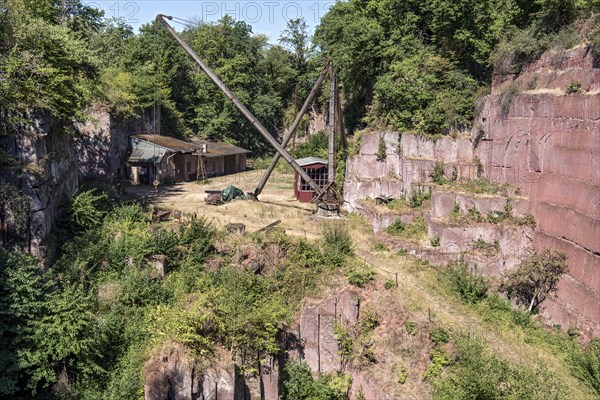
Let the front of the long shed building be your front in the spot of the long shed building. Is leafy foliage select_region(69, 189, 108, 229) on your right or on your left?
on your right

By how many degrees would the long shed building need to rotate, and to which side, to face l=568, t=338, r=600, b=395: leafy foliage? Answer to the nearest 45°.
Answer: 0° — it already faces it

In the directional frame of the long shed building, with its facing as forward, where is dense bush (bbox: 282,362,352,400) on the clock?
The dense bush is roughly at 1 o'clock from the long shed building.

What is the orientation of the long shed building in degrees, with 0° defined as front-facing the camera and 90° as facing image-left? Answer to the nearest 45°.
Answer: approximately 315°

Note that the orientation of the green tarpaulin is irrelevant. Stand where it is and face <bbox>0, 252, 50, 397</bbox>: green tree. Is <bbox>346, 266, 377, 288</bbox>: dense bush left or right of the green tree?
left

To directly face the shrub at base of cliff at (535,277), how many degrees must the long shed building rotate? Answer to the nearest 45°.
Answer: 0° — it already faces it

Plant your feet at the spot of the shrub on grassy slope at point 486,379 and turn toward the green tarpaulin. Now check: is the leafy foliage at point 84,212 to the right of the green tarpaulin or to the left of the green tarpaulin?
left

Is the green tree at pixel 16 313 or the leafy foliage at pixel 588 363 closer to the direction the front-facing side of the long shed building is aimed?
the leafy foliage

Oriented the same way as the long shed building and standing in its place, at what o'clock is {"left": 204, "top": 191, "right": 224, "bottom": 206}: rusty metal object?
The rusty metal object is roughly at 1 o'clock from the long shed building.
